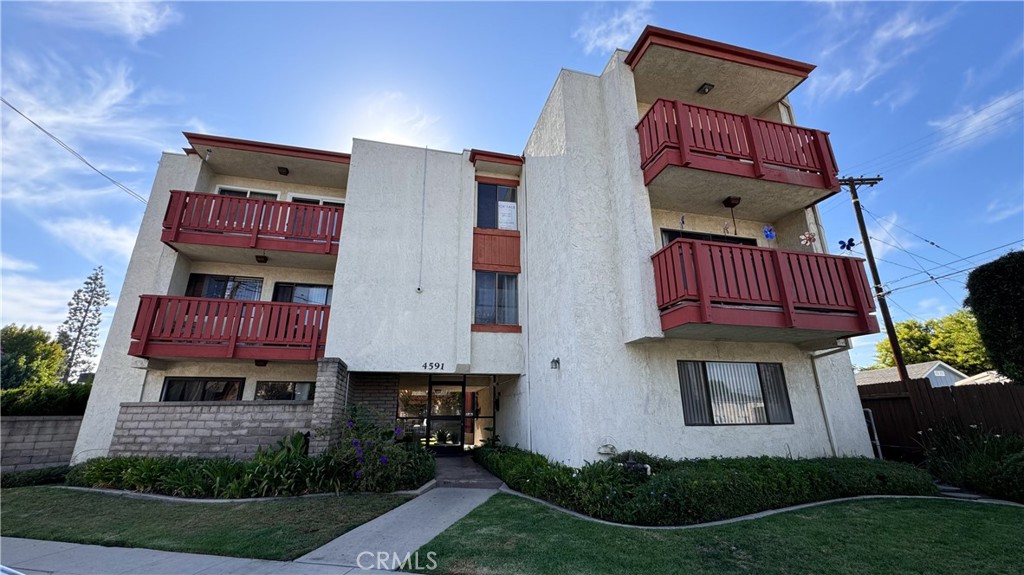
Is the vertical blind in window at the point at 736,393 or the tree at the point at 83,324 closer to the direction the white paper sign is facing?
the vertical blind in window

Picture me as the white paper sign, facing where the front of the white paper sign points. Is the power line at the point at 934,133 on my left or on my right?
on my left

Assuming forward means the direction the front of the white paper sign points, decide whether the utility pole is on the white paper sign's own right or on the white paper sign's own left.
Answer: on the white paper sign's own left

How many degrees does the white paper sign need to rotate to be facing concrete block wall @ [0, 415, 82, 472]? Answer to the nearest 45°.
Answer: approximately 90° to its right

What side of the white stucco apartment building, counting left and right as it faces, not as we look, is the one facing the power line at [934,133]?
left

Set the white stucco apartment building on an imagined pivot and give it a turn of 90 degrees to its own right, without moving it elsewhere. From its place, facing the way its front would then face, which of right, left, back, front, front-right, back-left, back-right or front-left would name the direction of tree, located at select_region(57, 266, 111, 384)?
front-right

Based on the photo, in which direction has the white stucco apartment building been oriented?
toward the camera

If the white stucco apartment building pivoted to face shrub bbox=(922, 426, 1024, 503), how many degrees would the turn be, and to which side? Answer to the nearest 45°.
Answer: approximately 90° to its left

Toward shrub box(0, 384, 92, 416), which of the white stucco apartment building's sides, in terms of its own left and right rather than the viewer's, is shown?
right

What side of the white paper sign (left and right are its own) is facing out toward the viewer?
front

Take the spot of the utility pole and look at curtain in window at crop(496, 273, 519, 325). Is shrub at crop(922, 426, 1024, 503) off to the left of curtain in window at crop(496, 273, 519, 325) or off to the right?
left

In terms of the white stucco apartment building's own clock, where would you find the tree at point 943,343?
The tree is roughly at 8 o'clock from the white stucco apartment building.

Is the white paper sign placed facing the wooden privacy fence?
no

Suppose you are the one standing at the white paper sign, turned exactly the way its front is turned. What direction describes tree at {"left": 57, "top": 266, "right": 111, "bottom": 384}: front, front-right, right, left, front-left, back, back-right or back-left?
back-right

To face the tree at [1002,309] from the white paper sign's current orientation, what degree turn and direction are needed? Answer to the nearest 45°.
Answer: approximately 45° to its left
